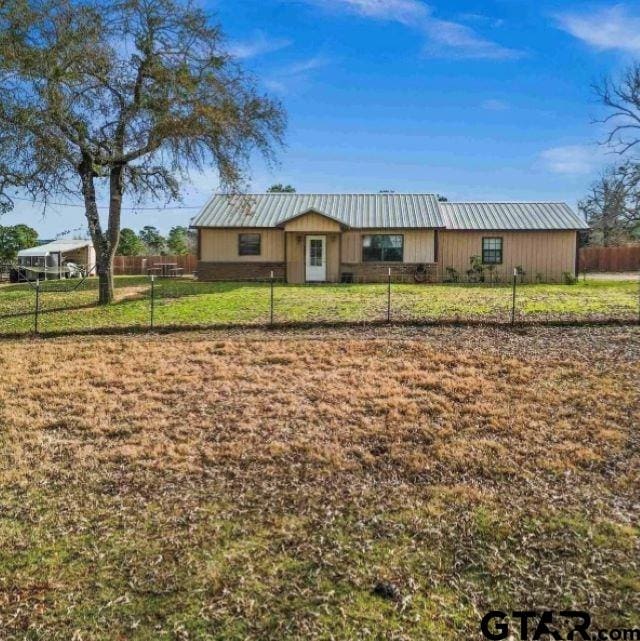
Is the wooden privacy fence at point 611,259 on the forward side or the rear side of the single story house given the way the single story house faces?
on the rear side

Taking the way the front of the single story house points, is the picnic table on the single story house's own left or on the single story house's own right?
on the single story house's own right

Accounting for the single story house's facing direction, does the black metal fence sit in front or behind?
in front

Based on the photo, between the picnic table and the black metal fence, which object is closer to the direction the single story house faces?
the black metal fence

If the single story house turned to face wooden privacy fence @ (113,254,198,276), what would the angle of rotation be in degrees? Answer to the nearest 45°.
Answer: approximately 135° to its right

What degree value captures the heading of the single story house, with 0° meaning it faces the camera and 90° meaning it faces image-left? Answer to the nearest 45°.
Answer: approximately 0°

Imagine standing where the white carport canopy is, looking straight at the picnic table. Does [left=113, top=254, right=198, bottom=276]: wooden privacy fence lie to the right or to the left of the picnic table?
left

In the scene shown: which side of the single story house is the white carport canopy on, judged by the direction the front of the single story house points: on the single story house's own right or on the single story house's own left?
on the single story house's own right
